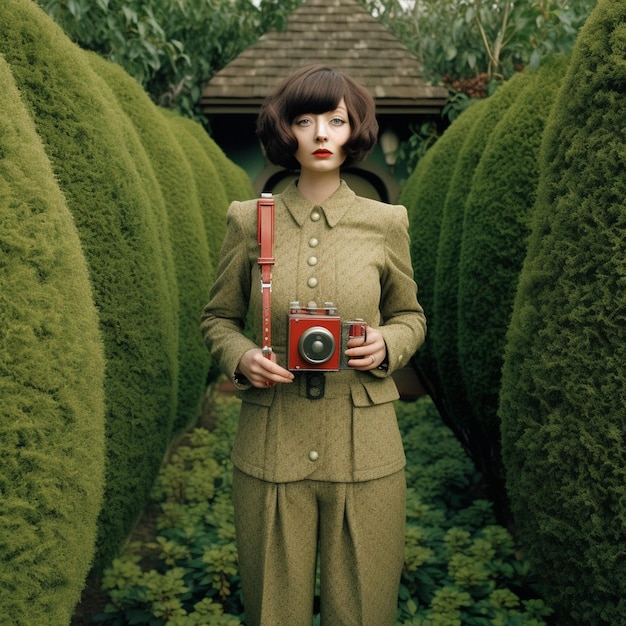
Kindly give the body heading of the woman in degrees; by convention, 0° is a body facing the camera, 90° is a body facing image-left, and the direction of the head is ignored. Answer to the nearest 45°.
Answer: approximately 0°

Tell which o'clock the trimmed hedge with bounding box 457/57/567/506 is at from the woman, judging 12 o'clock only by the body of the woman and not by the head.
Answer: The trimmed hedge is roughly at 7 o'clock from the woman.

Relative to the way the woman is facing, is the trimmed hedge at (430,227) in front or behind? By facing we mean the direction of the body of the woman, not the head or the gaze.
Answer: behind

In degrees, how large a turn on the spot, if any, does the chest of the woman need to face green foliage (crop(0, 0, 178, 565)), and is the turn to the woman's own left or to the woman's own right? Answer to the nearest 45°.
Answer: approximately 135° to the woman's own right

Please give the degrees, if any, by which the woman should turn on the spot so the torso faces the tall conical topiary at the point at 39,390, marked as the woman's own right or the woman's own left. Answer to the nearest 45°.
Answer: approximately 45° to the woman's own right

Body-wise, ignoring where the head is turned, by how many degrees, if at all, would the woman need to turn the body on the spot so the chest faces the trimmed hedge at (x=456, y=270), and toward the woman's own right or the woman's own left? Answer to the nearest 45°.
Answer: approximately 180°
